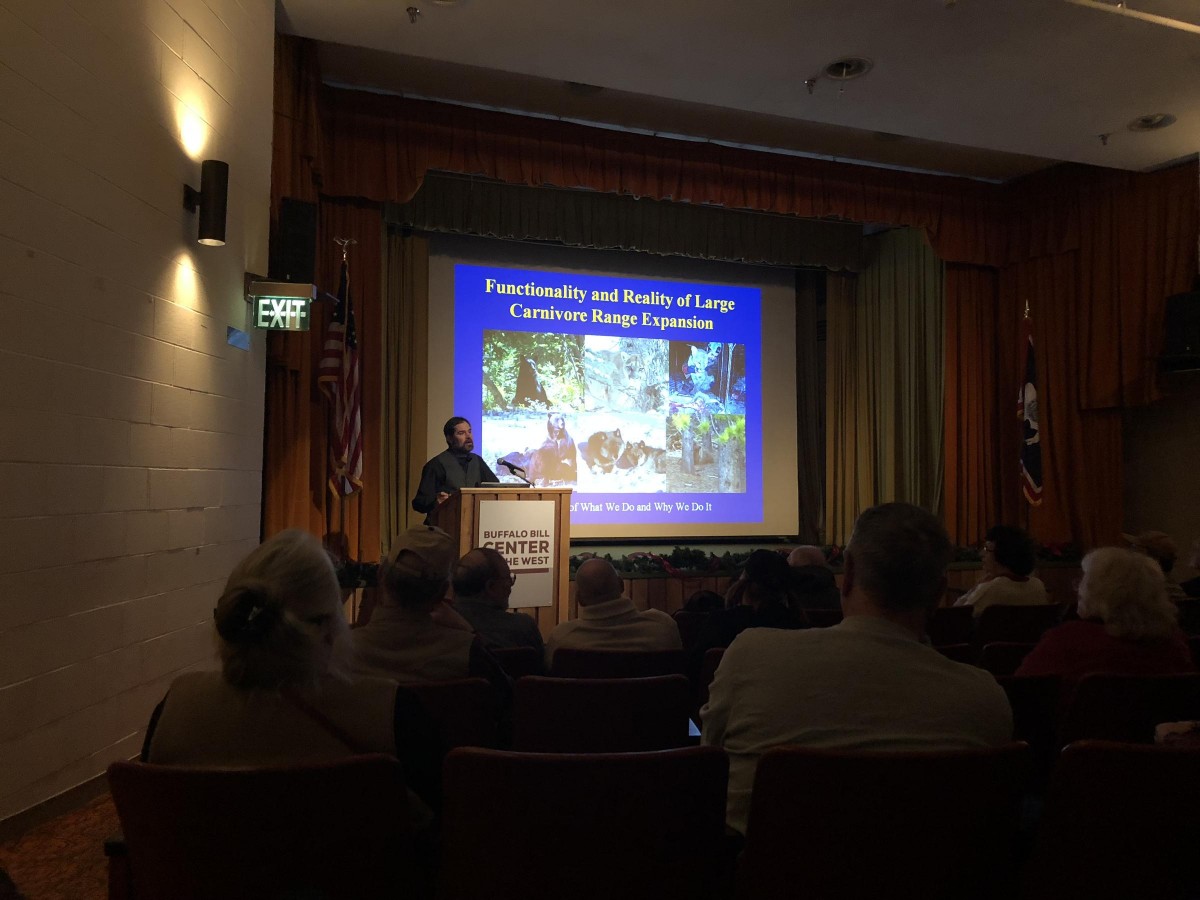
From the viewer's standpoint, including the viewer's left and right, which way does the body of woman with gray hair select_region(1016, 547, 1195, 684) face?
facing away from the viewer

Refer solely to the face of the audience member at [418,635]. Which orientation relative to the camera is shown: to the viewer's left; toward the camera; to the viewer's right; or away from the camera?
away from the camera

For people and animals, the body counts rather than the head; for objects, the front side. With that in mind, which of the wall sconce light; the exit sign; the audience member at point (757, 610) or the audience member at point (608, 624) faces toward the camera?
the exit sign

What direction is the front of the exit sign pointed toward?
toward the camera

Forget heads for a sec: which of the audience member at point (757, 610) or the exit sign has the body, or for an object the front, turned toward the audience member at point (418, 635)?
the exit sign

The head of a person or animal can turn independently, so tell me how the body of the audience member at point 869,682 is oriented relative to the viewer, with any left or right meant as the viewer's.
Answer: facing away from the viewer

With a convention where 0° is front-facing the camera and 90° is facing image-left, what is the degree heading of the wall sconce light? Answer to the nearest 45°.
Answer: approximately 270°

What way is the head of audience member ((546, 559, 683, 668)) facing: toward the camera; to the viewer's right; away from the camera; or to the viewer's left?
away from the camera

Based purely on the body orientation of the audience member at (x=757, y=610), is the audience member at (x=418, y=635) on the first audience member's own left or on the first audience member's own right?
on the first audience member's own left

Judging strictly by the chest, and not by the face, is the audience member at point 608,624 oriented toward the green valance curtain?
yes

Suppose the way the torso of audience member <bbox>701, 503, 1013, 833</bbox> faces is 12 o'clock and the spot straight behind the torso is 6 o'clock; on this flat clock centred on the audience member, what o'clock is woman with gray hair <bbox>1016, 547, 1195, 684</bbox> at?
The woman with gray hair is roughly at 1 o'clock from the audience member.

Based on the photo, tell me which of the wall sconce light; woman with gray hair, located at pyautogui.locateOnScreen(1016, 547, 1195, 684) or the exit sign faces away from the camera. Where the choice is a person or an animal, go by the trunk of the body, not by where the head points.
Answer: the woman with gray hair

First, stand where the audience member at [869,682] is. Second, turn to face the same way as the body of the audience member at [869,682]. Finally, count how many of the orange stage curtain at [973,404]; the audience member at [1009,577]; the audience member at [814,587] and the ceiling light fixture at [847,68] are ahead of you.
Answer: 4

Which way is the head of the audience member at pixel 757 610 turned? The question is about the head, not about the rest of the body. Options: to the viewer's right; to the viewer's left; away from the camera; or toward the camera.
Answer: away from the camera

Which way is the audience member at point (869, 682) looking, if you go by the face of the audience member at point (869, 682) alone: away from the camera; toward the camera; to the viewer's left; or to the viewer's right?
away from the camera

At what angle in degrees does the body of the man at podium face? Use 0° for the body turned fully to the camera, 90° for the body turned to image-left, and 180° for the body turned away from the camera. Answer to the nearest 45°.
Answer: approximately 315°

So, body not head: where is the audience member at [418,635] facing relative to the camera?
away from the camera

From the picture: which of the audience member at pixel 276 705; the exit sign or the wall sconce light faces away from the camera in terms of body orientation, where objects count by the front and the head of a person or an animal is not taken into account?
the audience member
